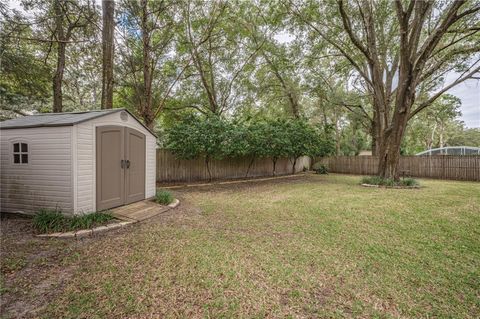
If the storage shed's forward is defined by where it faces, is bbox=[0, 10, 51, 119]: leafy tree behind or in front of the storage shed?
behind

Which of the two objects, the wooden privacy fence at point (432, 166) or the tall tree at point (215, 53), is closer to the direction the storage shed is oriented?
the wooden privacy fence

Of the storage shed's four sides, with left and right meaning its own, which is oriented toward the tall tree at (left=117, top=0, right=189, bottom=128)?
left

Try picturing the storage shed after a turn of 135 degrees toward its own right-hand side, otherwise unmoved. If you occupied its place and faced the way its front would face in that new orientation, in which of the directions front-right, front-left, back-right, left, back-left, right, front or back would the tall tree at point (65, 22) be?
right

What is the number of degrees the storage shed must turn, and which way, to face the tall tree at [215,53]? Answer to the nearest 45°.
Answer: approximately 90° to its left

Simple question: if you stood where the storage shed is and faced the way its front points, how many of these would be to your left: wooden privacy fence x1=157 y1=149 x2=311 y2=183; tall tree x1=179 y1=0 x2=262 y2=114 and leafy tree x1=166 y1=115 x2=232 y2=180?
3

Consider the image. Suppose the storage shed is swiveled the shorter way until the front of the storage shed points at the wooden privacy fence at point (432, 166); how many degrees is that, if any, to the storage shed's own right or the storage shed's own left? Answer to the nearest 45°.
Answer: approximately 45° to the storage shed's own left

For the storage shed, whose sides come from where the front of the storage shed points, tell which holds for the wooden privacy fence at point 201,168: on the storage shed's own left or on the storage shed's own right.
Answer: on the storage shed's own left

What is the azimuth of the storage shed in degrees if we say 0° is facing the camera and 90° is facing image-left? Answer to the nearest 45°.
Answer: approximately 315°

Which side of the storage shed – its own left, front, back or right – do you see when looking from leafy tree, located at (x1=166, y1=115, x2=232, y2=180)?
left
